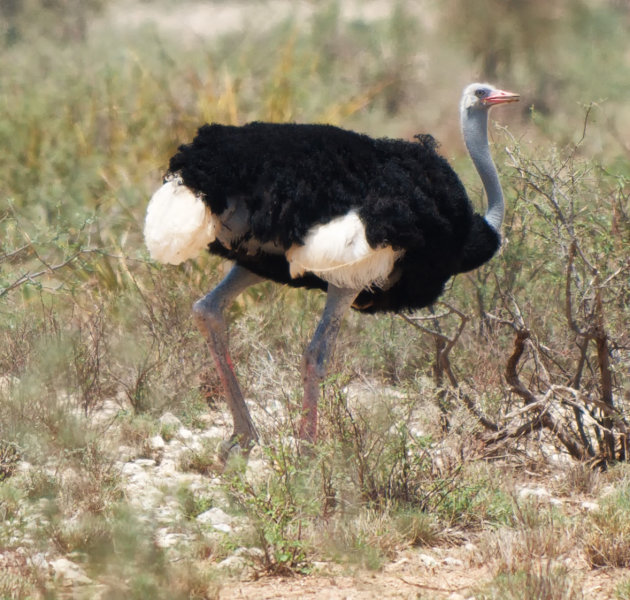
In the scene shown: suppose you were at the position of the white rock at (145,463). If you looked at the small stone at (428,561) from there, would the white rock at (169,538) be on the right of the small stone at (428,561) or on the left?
right

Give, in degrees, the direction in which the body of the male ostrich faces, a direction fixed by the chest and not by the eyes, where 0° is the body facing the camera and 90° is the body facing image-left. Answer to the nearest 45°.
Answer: approximately 270°

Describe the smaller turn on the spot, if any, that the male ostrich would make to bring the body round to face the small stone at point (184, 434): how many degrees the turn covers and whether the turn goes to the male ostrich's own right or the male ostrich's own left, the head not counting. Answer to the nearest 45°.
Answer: approximately 135° to the male ostrich's own left

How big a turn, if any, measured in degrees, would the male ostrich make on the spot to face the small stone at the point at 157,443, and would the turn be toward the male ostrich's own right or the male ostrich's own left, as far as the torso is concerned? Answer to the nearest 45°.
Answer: approximately 135° to the male ostrich's own left

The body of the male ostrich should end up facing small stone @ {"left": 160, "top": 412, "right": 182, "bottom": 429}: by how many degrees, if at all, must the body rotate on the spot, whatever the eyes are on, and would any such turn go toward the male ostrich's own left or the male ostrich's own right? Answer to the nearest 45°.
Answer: approximately 135° to the male ostrich's own left
